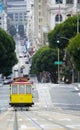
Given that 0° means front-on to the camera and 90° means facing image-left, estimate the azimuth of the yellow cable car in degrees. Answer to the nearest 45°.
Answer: approximately 0°
